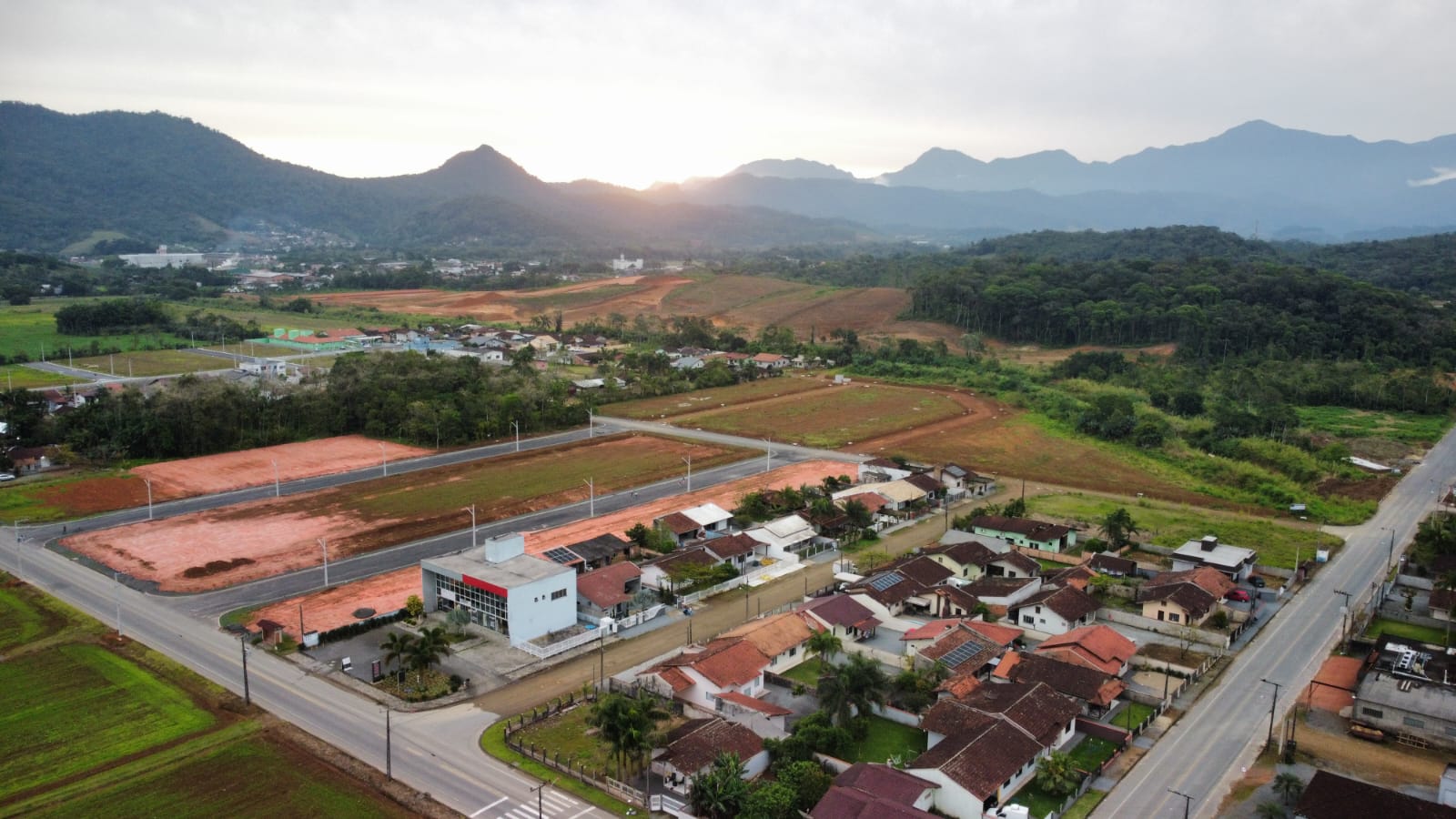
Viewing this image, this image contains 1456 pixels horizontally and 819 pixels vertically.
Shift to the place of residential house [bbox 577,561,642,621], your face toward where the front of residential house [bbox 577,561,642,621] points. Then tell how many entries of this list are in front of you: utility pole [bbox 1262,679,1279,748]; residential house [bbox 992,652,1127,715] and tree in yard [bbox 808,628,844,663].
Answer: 3

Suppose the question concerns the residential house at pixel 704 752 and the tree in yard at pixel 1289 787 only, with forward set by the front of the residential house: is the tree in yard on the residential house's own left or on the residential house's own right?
on the residential house's own left

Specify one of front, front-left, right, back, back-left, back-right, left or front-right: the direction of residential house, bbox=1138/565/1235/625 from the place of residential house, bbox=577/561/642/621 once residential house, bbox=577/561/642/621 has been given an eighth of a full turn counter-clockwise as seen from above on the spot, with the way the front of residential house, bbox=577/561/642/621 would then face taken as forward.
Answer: front

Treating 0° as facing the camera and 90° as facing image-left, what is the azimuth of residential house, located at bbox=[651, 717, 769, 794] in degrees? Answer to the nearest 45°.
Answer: approximately 45°

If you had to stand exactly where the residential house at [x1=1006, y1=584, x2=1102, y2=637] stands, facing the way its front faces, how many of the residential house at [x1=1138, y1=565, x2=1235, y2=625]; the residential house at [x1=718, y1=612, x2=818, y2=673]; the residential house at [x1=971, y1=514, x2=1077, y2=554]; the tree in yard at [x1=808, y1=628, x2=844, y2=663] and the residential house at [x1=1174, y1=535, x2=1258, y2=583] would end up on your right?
2

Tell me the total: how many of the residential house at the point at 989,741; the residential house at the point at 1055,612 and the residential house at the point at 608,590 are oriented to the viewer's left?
0

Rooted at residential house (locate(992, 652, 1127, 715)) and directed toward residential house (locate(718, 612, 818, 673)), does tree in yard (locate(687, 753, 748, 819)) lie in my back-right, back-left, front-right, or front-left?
front-left

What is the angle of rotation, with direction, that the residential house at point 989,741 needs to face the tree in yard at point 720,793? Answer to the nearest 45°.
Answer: approximately 90° to its right

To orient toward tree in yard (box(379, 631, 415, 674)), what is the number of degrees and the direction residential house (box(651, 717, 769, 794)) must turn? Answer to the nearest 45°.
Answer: approximately 90° to its right

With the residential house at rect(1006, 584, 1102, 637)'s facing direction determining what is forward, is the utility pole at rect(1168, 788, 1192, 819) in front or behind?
in front

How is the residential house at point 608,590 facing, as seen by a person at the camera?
facing the viewer and to the right of the viewer

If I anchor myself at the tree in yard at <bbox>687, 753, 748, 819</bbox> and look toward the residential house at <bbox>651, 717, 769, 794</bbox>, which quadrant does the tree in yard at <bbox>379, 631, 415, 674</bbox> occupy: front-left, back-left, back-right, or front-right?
front-left

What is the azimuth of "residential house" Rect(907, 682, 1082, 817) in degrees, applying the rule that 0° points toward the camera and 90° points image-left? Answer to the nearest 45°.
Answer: approximately 315°
